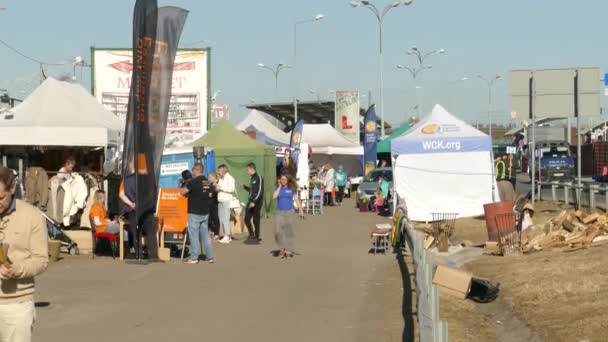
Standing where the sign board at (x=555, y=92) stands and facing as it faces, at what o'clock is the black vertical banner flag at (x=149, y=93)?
The black vertical banner flag is roughly at 7 o'clock from the sign board.

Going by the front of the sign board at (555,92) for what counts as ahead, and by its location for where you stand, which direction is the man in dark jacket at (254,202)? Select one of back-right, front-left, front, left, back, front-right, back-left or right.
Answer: back-left

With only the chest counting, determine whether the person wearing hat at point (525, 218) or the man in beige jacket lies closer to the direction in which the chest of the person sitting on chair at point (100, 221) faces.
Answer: the person wearing hat

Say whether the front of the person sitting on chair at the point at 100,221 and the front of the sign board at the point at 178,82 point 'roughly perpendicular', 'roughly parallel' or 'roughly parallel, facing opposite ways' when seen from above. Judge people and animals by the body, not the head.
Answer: roughly perpendicular

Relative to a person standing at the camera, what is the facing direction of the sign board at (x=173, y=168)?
facing the viewer

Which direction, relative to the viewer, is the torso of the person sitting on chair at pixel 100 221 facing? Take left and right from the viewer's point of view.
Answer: facing to the right of the viewer

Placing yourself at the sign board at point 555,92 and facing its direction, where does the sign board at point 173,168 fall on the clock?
the sign board at point 173,168 is roughly at 8 o'clock from the sign board at point 555,92.

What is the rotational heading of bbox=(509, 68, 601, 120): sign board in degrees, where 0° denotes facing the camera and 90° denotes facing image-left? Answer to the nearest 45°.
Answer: approximately 180°

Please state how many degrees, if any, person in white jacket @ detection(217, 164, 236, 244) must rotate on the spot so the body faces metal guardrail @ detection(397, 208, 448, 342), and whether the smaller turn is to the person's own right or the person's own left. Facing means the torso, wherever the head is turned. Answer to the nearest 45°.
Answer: approximately 90° to the person's own left

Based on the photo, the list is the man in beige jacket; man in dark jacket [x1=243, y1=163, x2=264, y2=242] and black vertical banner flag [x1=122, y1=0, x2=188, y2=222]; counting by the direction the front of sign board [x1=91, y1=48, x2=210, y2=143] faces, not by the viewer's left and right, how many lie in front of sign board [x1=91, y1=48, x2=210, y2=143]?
3

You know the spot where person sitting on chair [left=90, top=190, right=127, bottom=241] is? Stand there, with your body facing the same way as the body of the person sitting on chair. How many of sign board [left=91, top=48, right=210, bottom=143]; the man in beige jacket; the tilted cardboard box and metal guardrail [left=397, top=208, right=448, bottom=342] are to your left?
1

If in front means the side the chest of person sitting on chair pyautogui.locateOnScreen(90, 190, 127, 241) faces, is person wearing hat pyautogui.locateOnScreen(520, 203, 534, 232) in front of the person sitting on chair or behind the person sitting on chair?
in front

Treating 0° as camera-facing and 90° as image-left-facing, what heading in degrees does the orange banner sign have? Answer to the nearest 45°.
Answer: approximately 0°

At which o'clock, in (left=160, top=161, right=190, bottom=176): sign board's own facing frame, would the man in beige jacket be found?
The man in beige jacket is roughly at 12 o'clock from the sign board.
